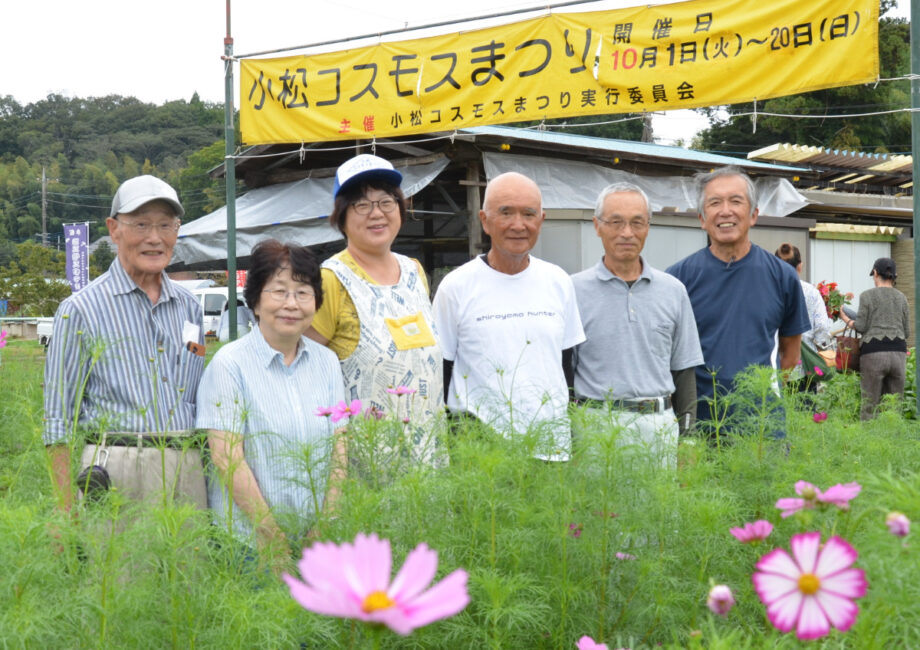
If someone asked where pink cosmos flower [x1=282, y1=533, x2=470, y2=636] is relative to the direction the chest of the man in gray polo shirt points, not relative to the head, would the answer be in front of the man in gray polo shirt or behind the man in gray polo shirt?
in front

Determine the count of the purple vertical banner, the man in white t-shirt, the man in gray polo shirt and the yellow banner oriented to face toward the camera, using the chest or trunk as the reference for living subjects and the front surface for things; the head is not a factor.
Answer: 4

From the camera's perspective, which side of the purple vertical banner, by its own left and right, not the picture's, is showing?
front

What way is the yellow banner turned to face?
toward the camera

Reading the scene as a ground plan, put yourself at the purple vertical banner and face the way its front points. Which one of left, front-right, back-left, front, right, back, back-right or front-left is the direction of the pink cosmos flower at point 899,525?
front

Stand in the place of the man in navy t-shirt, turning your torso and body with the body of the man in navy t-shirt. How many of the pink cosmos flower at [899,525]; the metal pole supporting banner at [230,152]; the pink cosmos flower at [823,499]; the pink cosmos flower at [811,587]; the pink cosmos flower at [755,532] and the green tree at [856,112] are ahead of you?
4

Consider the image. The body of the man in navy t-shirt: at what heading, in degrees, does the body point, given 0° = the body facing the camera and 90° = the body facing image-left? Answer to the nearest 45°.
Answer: approximately 0°

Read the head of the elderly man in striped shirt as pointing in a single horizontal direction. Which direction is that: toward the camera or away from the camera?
toward the camera

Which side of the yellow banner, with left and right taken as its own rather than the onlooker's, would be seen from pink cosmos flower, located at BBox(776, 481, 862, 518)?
front

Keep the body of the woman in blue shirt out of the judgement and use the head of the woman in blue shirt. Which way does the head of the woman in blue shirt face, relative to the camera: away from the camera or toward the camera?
toward the camera

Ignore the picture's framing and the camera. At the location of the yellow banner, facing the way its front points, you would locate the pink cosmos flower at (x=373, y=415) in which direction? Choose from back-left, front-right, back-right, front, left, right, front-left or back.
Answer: front

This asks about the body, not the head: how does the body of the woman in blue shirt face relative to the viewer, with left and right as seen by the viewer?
facing the viewer and to the right of the viewer

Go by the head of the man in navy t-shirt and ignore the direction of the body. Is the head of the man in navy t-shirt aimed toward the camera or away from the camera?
toward the camera

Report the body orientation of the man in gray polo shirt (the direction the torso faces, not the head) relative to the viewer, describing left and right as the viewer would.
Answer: facing the viewer

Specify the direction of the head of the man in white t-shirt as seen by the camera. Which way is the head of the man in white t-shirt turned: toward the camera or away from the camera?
toward the camera

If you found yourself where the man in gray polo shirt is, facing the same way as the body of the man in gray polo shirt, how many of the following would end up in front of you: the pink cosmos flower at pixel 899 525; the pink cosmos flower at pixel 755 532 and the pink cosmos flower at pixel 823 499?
3

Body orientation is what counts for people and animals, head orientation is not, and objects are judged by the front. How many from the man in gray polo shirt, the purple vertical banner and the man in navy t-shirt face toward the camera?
3

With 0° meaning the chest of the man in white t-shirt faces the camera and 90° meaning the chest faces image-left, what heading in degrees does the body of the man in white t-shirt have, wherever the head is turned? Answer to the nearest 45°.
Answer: approximately 0°
